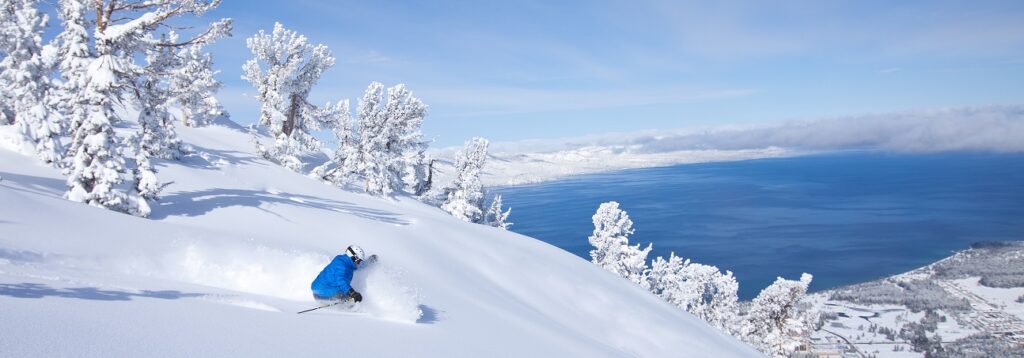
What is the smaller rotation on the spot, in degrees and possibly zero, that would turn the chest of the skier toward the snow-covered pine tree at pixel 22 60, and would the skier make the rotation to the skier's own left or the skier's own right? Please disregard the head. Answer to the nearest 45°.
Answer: approximately 135° to the skier's own left

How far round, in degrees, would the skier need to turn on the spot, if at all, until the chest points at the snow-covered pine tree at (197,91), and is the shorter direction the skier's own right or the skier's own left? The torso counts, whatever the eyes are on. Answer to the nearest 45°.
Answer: approximately 90° to the skier's own left

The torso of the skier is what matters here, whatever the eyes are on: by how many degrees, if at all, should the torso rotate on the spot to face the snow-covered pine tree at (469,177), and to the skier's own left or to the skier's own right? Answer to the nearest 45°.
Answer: approximately 90° to the skier's own left

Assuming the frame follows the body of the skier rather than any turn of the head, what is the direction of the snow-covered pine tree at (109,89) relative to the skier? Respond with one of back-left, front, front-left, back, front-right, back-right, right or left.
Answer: back-left

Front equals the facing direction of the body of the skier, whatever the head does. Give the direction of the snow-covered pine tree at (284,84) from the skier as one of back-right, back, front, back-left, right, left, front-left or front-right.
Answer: left

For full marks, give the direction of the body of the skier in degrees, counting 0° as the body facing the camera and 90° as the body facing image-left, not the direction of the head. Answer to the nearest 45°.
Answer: approximately 270°

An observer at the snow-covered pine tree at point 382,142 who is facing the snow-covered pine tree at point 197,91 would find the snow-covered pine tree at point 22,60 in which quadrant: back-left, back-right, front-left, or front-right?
front-left

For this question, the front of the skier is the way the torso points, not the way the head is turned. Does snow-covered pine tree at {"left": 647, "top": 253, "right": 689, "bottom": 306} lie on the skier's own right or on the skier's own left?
on the skier's own left

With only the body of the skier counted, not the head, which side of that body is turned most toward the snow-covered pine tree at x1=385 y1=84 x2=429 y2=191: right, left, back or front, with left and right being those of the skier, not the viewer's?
left

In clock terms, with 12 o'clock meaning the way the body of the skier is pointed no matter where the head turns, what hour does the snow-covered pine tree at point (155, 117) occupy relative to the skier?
The snow-covered pine tree is roughly at 8 o'clock from the skier.

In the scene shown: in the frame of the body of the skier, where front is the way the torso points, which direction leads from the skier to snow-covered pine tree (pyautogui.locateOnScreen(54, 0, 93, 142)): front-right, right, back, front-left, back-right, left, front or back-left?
back-left
